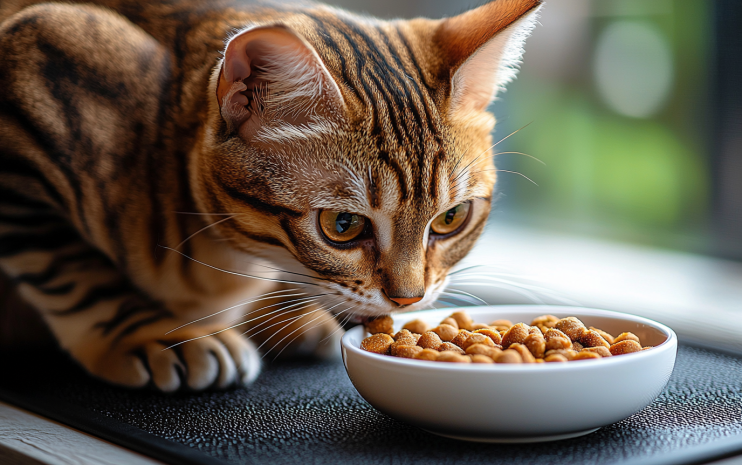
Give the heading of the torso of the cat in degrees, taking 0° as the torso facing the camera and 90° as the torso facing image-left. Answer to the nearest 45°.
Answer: approximately 315°
